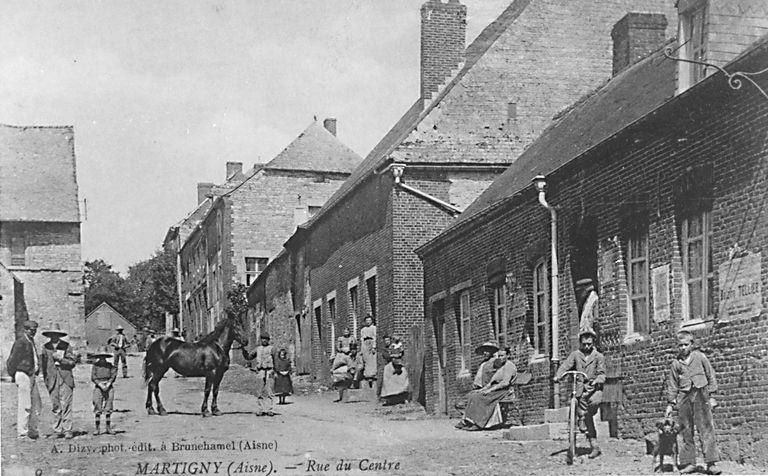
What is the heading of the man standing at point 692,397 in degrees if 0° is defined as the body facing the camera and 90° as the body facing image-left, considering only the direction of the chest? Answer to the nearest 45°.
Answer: approximately 0°

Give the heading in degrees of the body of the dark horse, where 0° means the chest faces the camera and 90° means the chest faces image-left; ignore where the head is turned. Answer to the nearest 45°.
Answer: approximately 270°

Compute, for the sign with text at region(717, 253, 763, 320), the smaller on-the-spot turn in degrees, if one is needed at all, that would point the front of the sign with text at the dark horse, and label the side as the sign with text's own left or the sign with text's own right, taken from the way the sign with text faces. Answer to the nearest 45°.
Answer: approximately 90° to the sign with text's own right

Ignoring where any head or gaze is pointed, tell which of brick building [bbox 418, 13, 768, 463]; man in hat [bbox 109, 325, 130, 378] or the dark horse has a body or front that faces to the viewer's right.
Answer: the dark horse

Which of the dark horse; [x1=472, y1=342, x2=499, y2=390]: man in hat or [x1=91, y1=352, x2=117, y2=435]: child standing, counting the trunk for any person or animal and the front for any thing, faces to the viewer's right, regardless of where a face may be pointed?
the dark horse

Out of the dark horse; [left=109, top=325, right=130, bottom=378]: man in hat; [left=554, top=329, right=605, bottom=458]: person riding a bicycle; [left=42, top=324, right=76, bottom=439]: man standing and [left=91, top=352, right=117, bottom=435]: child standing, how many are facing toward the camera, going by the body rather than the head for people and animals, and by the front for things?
4
